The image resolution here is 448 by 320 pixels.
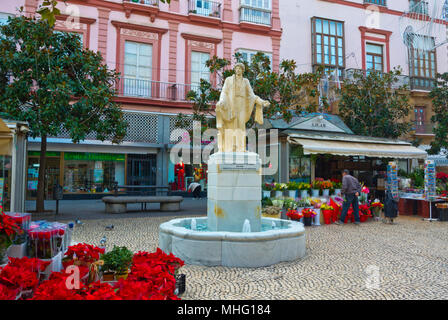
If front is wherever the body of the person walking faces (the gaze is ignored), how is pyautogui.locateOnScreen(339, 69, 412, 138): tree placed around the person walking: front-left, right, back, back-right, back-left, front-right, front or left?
right

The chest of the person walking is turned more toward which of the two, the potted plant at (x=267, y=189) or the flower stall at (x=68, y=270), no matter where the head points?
the potted plant

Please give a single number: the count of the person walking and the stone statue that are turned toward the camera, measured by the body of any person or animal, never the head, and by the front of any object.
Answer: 1

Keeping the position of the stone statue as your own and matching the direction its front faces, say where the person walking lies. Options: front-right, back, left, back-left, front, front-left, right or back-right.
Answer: back-left

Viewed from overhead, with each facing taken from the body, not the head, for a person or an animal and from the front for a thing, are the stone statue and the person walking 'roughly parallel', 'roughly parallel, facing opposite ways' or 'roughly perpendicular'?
roughly perpendicular

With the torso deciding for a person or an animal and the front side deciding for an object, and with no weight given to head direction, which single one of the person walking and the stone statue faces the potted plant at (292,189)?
the person walking

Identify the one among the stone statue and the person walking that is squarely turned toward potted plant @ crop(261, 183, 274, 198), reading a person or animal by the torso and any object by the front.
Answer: the person walking

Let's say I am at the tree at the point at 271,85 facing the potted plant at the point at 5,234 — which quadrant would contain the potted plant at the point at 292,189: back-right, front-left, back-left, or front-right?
front-left

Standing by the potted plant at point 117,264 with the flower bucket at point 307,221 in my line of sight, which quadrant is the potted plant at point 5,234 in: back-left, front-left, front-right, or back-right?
back-left

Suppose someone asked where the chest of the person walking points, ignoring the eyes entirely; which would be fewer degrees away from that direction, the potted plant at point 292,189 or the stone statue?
the potted plant

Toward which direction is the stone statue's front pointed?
toward the camera

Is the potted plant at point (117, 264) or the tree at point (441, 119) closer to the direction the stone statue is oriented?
the potted plant

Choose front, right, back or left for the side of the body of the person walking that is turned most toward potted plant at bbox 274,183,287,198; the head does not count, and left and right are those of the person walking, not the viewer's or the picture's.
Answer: front

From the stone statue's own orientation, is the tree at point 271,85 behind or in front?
behind

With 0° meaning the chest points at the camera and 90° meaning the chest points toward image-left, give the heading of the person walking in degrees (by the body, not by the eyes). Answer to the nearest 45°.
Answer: approximately 90°

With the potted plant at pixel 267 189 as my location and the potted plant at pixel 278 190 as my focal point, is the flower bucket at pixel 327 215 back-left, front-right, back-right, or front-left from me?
front-right
